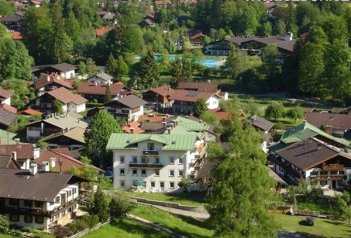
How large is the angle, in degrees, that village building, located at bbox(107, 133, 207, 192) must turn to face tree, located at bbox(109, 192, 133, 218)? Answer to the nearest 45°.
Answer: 0° — it already faces it

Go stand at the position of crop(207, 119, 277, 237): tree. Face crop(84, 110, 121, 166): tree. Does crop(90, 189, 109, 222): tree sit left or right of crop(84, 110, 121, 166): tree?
left

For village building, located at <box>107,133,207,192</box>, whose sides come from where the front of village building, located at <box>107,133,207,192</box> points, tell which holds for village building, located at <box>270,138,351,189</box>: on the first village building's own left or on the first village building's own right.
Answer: on the first village building's own left

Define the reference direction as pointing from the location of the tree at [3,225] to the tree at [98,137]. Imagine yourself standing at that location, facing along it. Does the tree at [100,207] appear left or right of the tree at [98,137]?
right

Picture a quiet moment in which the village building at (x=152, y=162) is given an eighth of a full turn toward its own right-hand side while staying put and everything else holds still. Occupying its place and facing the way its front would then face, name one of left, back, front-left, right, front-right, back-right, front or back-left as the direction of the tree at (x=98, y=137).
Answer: right

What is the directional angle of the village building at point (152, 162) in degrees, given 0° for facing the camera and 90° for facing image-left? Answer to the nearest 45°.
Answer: approximately 0°

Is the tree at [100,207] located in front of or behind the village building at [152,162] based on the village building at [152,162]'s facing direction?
in front

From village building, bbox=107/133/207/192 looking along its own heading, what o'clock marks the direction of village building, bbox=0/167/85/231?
village building, bbox=0/167/85/231 is roughly at 1 o'clock from village building, bbox=107/133/207/192.

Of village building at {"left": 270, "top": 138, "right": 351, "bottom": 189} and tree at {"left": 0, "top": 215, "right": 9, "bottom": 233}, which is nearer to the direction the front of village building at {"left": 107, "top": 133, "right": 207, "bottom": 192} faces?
the tree

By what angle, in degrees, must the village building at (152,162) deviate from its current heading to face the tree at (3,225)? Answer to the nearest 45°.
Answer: approximately 45° to its right

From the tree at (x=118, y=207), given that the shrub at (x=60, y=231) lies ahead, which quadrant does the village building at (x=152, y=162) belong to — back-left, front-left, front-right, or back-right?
back-right

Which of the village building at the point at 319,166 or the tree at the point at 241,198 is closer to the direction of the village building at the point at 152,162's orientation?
the tree
